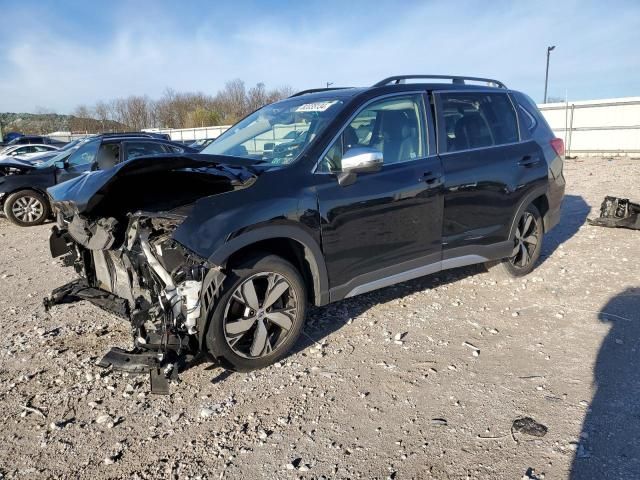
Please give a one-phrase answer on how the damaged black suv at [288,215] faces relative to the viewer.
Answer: facing the viewer and to the left of the viewer

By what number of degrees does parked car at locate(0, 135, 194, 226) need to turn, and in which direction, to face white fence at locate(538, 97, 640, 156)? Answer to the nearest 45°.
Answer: approximately 180°

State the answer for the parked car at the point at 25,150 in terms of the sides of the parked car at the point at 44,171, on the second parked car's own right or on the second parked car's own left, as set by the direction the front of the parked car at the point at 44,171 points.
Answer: on the second parked car's own right

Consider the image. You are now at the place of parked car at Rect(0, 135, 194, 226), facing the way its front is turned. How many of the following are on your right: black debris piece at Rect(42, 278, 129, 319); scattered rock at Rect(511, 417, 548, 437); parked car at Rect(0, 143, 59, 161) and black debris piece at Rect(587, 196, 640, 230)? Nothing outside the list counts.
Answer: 1

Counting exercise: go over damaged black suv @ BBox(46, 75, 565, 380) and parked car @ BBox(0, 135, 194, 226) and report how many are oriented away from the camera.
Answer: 0

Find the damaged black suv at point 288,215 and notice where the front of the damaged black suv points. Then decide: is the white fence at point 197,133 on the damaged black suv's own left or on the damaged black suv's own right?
on the damaged black suv's own right

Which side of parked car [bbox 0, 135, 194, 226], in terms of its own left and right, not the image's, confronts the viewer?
left

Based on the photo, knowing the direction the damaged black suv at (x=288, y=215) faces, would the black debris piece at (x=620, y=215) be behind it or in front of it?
behind

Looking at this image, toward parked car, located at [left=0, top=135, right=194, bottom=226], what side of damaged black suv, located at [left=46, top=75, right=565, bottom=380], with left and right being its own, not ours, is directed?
right

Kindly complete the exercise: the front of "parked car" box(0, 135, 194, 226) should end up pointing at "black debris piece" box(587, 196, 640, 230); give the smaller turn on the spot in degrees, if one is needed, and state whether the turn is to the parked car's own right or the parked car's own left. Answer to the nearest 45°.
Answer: approximately 135° to the parked car's own left
